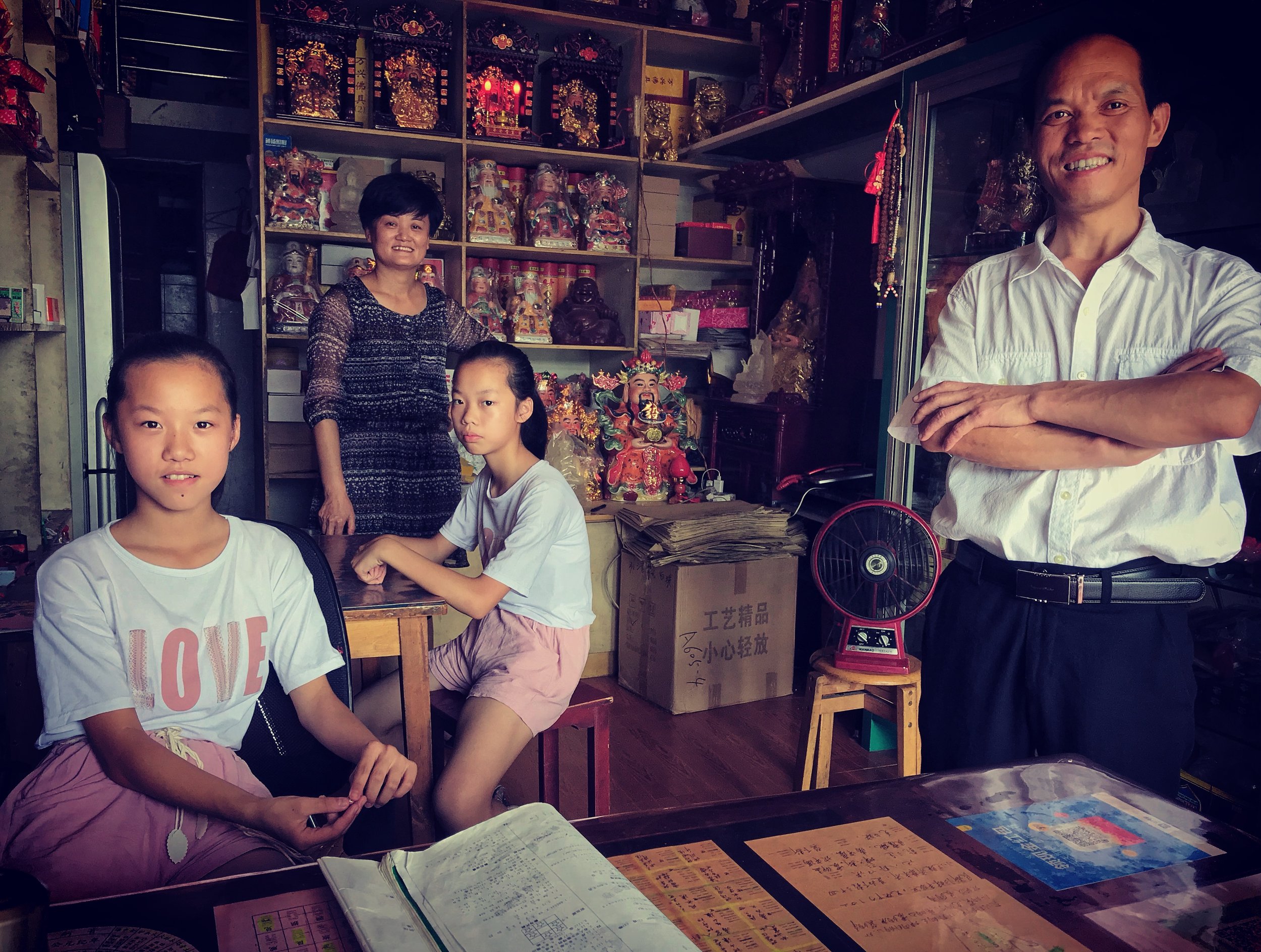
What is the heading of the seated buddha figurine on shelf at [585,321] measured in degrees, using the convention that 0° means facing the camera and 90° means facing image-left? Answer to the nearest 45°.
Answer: approximately 0°

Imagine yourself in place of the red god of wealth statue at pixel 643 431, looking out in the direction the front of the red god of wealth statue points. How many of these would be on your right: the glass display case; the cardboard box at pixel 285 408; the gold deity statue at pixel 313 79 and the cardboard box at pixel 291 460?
3

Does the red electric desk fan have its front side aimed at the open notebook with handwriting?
yes

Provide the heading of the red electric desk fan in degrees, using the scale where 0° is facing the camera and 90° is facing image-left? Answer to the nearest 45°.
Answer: approximately 0°

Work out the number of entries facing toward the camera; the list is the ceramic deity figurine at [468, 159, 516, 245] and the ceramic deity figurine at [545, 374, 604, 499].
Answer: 2

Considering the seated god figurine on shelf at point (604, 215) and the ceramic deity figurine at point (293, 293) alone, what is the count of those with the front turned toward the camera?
2

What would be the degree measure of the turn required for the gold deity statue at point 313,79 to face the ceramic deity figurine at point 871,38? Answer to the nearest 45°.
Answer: approximately 45° to its left

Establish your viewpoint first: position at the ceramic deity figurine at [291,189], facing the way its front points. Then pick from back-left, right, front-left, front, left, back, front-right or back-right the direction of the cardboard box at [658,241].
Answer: left
